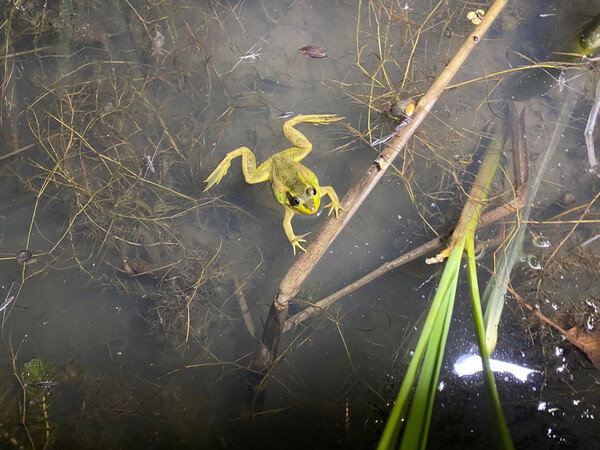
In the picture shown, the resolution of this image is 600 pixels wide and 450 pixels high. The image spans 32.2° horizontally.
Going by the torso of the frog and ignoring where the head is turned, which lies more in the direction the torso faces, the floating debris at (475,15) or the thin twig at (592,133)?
the thin twig

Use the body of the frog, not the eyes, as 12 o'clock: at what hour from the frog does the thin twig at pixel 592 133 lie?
The thin twig is roughly at 10 o'clock from the frog.

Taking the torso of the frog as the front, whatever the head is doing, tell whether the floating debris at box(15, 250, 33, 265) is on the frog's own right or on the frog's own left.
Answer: on the frog's own right

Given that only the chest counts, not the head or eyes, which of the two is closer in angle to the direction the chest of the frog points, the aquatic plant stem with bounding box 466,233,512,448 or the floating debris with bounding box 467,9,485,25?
the aquatic plant stem

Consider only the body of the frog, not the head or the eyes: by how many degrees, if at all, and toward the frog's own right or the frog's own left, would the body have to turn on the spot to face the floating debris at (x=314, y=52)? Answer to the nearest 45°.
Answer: approximately 135° to the frog's own left

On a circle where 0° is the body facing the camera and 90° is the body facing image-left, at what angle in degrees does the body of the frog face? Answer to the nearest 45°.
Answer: approximately 315°

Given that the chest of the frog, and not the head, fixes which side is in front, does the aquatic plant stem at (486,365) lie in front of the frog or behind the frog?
in front

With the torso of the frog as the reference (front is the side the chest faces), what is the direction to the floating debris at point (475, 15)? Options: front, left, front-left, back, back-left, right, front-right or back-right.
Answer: left

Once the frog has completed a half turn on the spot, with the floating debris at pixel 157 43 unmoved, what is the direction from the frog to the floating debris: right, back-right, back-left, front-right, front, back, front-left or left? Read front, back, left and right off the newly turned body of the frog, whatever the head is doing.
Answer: front
